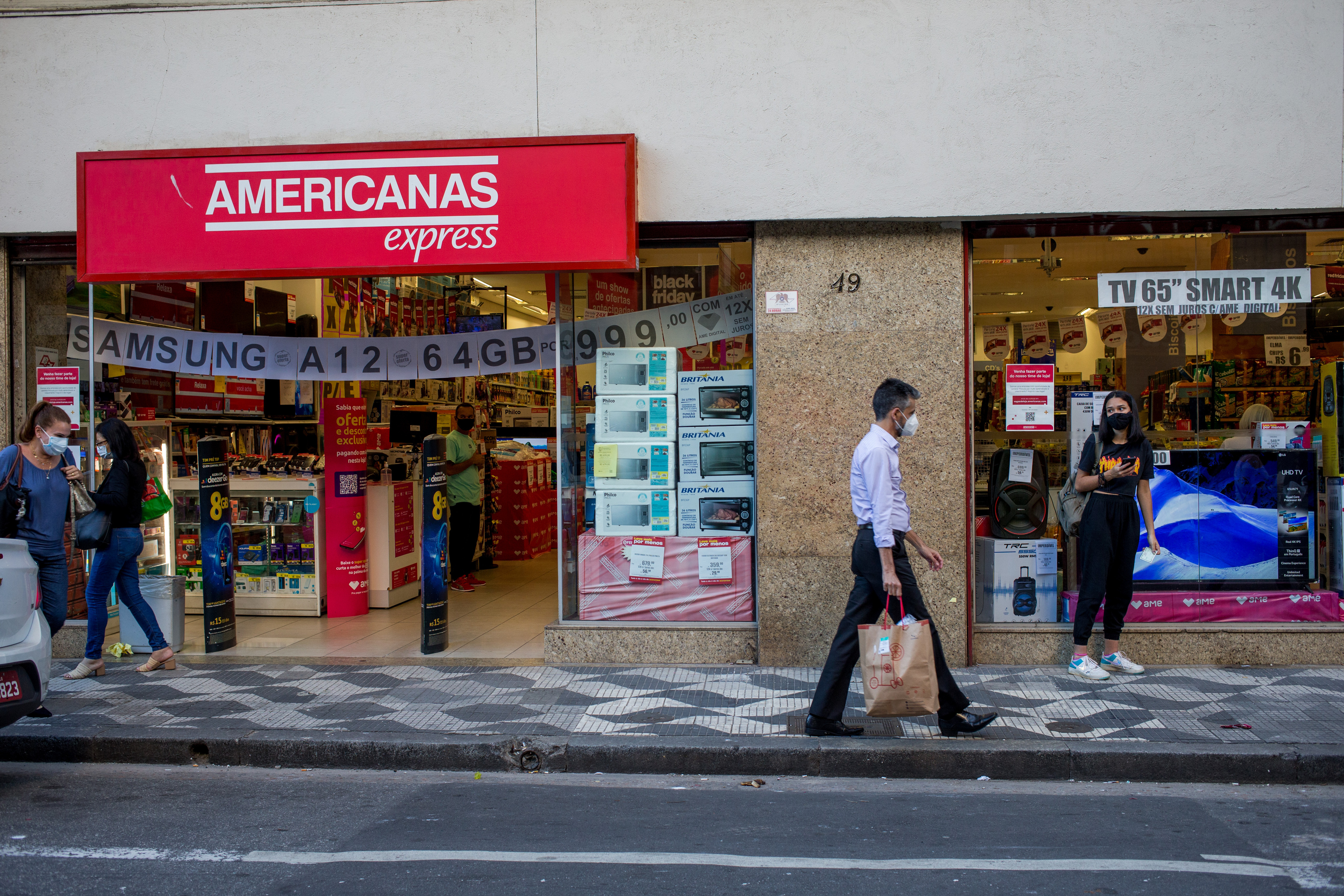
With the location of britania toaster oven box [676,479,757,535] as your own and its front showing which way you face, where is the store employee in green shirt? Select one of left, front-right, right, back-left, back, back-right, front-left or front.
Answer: back-right

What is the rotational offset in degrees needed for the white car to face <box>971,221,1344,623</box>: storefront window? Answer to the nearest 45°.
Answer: approximately 135° to its right

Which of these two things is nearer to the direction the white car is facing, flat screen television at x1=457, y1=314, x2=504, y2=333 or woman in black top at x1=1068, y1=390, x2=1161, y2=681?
the flat screen television

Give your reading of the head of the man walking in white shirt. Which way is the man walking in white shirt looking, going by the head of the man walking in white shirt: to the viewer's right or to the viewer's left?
to the viewer's right

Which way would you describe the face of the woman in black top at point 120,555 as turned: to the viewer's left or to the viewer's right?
to the viewer's left

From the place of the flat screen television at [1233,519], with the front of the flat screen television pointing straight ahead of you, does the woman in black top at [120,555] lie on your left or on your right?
on your right

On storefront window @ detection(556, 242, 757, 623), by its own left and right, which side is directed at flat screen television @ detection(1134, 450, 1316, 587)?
left

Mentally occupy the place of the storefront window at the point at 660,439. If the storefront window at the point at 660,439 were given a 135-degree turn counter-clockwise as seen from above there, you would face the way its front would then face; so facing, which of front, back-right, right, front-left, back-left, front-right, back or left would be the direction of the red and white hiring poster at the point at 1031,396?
front-right

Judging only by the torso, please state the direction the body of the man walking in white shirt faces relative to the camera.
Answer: to the viewer's right
